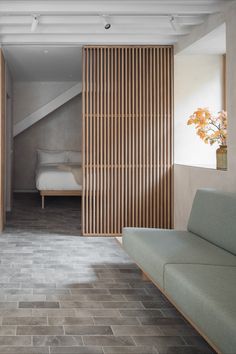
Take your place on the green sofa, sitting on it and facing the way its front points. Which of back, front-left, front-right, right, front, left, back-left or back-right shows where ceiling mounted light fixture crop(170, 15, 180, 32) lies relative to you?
back-right

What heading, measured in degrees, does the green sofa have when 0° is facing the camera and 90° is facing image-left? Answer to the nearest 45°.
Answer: approximately 45°

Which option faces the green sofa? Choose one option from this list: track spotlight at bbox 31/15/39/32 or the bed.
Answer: the bed

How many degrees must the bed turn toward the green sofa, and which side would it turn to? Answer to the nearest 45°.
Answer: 0° — it already faces it

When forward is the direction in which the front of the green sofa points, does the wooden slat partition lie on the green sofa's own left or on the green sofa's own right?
on the green sofa's own right

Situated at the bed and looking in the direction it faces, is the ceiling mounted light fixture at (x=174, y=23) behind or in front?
in front
